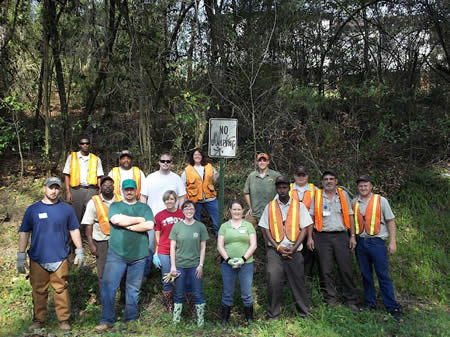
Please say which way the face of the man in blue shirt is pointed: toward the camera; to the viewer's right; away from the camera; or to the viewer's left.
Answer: toward the camera

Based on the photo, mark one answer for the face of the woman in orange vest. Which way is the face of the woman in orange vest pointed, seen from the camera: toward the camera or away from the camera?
toward the camera

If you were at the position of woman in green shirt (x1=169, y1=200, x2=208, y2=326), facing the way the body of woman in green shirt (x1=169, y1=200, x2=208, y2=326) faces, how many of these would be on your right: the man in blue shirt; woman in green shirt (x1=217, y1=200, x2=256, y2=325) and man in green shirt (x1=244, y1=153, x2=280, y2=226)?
1

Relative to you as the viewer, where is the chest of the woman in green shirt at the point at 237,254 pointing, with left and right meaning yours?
facing the viewer

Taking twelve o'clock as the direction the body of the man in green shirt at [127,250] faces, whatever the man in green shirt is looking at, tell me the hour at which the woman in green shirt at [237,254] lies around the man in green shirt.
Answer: The woman in green shirt is roughly at 9 o'clock from the man in green shirt.

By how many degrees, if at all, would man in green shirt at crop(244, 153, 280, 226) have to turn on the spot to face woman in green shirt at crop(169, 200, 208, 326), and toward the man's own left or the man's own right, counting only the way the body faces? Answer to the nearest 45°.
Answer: approximately 45° to the man's own right

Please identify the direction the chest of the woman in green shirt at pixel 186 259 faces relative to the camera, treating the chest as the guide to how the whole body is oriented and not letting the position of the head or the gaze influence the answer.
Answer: toward the camera

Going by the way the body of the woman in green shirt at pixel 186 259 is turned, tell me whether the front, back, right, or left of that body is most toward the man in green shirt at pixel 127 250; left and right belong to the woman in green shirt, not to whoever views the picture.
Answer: right

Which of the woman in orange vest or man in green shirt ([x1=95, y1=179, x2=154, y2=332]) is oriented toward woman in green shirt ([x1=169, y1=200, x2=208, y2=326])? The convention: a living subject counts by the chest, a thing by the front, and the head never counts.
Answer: the woman in orange vest

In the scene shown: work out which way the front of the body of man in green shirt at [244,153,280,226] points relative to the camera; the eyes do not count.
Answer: toward the camera

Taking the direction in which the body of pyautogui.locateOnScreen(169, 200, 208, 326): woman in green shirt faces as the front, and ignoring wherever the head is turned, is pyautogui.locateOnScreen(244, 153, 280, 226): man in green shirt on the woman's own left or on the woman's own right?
on the woman's own left

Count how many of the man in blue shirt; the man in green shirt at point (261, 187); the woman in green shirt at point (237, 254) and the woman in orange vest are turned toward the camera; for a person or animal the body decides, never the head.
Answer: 4

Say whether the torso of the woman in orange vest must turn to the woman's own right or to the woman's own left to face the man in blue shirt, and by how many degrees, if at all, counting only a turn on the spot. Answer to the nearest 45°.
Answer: approximately 45° to the woman's own right

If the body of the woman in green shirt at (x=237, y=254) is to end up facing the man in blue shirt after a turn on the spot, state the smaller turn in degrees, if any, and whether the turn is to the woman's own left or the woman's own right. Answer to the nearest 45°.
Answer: approximately 90° to the woman's own right

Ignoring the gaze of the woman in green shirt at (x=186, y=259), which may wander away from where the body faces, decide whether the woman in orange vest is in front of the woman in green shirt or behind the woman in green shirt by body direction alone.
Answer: behind

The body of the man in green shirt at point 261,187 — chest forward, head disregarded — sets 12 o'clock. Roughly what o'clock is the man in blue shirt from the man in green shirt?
The man in blue shirt is roughly at 2 o'clock from the man in green shirt.

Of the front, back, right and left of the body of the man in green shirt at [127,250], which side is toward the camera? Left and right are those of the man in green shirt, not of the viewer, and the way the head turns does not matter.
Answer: front
